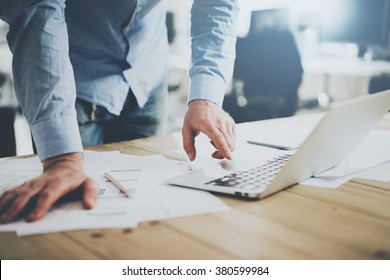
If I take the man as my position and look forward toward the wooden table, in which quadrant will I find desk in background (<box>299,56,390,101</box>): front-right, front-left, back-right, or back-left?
back-left

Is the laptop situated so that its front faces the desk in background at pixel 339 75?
no

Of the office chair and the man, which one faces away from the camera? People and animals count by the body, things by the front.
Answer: the office chair

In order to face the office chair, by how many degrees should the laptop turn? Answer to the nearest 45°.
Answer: approximately 45° to its right

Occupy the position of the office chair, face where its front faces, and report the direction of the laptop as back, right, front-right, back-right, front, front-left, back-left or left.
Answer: back

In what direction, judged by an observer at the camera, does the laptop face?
facing away from the viewer and to the left of the viewer

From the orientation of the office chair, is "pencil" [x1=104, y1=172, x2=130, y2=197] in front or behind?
behind

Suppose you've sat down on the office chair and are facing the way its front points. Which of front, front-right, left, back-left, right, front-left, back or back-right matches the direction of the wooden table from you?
back

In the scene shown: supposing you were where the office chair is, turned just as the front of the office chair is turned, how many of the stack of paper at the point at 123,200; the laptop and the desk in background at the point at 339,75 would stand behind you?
2

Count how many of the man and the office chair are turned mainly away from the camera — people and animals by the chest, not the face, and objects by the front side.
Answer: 1

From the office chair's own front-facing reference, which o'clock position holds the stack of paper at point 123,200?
The stack of paper is roughly at 6 o'clock from the office chair.

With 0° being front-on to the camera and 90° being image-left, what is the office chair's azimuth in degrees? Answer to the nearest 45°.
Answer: approximately 180°
